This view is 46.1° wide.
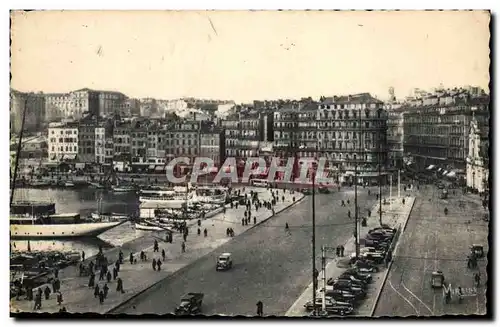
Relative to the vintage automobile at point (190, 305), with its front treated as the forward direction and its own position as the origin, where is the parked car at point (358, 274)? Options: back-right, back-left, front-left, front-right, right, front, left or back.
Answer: back-left

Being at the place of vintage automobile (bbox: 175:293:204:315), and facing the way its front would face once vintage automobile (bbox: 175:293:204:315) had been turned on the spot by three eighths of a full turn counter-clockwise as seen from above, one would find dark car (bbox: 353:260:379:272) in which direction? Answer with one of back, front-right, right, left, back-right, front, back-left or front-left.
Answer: front

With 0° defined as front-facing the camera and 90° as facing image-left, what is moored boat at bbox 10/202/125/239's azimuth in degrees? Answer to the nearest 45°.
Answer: approximately 270°

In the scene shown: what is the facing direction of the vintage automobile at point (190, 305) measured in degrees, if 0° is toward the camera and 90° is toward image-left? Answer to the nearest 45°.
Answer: approximately 45°

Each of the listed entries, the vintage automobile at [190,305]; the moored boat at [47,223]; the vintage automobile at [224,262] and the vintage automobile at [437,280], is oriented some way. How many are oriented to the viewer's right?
1

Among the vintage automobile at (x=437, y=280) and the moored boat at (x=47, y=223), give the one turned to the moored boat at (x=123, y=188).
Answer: the moored boat at (x=47, y=223)

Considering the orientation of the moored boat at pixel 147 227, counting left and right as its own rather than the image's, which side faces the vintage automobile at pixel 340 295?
front

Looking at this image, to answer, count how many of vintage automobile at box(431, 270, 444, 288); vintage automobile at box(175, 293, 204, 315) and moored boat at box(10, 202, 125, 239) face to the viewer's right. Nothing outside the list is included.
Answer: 1
